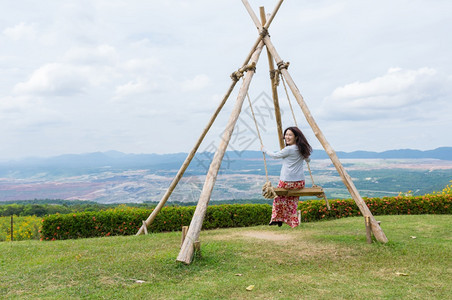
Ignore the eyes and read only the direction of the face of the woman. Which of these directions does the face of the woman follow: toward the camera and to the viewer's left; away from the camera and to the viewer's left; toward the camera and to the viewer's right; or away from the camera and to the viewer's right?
toward the camera and to the viewer's left

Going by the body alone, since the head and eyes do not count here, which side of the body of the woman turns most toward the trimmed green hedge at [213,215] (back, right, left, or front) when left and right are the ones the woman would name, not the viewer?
front

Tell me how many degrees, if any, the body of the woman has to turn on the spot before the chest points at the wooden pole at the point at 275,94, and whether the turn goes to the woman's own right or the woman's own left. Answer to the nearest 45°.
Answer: approximately 45° to the woman's own right

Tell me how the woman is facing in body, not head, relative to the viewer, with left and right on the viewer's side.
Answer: facing away from the viewer and to the left of the viewer

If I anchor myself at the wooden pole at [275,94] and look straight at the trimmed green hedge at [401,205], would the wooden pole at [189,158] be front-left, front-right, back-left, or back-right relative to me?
back-left
